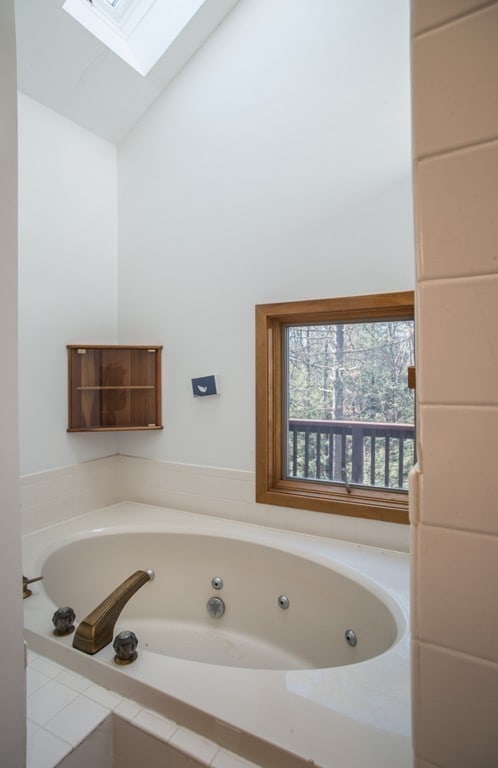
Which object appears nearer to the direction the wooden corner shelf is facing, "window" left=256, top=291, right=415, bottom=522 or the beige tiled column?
the beige tiled column

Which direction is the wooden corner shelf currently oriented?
toward the camera

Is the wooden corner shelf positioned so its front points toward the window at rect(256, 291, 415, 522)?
no

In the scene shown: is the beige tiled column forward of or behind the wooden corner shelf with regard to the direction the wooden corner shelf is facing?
forward
